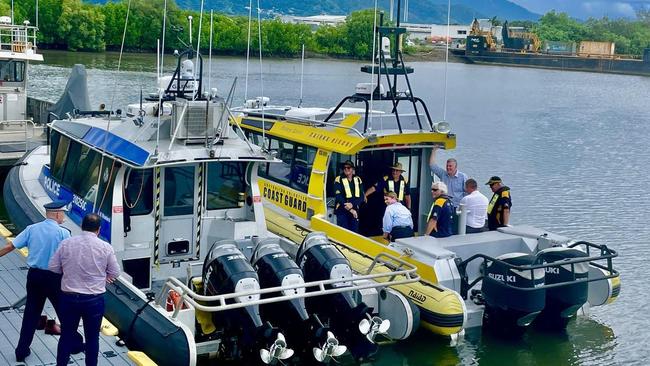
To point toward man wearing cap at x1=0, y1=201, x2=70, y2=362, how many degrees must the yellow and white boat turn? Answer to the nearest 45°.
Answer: approximately 90° to its left

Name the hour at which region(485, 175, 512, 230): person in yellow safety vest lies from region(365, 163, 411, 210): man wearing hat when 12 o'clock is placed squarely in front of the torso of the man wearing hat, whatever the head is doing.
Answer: The person in yellow safety vest is roughly at 9 o'clock from the man wearing hat.

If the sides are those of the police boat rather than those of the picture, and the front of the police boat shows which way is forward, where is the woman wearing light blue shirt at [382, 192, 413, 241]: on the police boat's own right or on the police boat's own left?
on the police boat's own right

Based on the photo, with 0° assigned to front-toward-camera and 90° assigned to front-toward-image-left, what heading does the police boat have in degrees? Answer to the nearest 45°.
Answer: approximately 135°

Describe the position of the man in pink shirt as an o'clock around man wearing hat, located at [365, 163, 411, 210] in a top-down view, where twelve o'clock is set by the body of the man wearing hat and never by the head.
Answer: The man in pink shirt is roughly at 1 o'clock from the man wearing hat.

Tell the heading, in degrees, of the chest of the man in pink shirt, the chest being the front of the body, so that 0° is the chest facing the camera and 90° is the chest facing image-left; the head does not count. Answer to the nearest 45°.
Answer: approximately 180°

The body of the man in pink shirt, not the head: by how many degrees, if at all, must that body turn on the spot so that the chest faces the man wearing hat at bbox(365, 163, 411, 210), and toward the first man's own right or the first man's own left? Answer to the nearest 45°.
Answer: approximately 45° to the first man's own right

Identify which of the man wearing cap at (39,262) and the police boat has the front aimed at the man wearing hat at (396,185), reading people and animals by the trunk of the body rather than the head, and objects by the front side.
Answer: the man wearing cap at (39,262)

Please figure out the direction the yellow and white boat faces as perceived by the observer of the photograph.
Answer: facing away from the viewer and to the left of the viewer

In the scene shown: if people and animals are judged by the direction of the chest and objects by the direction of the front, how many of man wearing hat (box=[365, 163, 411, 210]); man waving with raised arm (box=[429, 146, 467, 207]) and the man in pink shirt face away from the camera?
1

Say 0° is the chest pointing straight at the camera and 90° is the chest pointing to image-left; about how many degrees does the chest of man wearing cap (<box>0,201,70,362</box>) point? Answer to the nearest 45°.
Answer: approximately 225°

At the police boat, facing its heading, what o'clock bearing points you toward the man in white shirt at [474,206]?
The man in white shirt is roughly at 4 o'clock from the police boat.

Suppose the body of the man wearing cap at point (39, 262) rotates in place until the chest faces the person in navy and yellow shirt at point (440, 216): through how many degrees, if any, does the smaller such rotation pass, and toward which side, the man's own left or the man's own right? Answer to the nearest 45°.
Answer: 0° — they already face them
